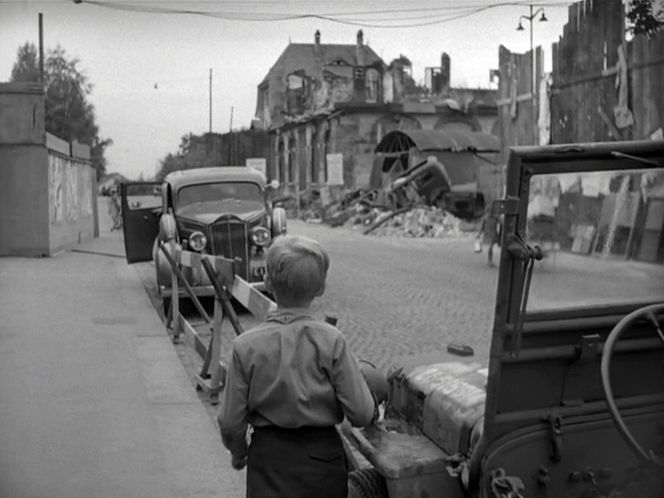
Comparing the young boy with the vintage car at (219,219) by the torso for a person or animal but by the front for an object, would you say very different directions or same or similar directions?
very different directions

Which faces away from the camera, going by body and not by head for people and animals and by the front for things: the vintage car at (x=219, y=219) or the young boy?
the young boy

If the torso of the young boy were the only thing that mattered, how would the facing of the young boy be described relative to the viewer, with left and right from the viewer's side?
facing away from the viewer

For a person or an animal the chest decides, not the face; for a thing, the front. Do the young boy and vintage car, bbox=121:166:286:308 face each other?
yes

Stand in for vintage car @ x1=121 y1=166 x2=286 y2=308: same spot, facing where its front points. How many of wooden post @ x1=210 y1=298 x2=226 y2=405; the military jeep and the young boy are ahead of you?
3

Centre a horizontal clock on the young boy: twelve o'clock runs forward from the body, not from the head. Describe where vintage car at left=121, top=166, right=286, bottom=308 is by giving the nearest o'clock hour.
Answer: The vintage car is roughly at 12 o'clock from the young boy.

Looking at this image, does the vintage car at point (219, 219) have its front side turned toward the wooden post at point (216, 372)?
yes

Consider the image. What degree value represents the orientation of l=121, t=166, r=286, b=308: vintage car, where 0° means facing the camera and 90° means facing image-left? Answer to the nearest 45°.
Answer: approximately 0°

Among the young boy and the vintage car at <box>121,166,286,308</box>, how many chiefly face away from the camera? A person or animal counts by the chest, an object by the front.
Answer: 1

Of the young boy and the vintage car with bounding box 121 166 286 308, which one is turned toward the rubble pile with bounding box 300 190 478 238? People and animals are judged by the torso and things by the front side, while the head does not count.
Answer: the young boy
